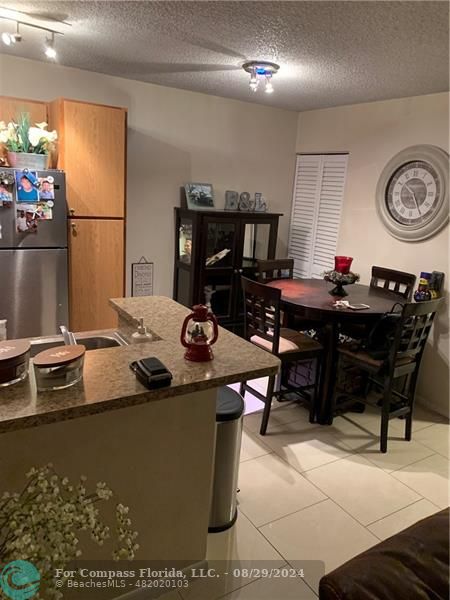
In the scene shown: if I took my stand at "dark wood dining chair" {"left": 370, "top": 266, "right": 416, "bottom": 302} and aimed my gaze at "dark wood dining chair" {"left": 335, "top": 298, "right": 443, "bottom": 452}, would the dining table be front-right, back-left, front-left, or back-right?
front-right

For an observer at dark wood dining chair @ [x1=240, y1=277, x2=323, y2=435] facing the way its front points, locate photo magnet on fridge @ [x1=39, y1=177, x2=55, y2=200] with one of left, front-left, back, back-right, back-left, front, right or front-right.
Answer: back-left

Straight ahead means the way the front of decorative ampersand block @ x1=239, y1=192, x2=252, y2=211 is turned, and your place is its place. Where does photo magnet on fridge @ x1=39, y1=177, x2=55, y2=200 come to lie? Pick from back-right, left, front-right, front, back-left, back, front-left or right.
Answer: front-right

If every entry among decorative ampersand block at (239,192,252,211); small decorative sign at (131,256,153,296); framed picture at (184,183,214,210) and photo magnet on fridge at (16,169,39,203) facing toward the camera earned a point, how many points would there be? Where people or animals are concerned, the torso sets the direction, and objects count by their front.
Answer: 4

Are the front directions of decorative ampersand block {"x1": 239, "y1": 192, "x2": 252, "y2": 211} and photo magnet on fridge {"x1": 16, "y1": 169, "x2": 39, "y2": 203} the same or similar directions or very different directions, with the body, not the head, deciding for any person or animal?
same or similar directions

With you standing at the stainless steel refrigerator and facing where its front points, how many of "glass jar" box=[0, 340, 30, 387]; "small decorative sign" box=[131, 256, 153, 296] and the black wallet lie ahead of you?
2

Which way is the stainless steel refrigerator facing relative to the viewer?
toward the camera

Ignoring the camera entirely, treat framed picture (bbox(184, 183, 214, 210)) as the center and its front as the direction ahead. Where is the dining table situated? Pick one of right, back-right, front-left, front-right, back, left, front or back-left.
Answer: front-left

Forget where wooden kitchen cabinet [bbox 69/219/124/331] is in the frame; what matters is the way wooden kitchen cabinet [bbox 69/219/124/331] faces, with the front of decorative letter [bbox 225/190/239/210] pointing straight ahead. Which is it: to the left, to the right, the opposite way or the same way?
the same way

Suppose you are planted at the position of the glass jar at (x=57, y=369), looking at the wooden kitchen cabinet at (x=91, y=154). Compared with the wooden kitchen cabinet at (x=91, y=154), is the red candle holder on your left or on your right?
right

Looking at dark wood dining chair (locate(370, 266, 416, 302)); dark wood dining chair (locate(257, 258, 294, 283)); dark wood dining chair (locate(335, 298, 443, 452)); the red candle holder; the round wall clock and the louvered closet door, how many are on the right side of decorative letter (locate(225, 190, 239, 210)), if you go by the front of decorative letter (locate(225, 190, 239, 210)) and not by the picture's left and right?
0

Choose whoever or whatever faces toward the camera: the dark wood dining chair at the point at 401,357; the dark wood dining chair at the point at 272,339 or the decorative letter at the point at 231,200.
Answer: the decorative letter

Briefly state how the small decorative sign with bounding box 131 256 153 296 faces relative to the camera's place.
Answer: facing the viewer

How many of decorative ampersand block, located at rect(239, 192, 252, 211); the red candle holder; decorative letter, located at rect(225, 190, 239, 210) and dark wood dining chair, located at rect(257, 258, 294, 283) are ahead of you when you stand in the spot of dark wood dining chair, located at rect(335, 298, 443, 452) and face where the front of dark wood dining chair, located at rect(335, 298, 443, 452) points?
4

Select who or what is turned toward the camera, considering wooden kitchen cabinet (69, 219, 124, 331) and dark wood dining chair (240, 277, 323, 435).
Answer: the wooden kitchen cabinet

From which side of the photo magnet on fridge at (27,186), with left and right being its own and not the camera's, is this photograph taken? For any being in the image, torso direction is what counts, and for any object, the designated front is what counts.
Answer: front

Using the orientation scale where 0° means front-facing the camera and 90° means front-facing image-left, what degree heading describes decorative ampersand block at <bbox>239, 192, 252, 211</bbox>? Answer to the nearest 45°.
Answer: approximately 0°

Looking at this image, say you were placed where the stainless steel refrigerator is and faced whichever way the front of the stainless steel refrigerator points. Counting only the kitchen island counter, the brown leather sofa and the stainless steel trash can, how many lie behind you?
0

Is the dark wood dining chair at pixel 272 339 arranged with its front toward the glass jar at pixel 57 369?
no

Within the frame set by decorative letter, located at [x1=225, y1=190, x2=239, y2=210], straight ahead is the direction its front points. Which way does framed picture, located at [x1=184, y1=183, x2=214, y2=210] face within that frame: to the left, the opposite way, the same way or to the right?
the same way

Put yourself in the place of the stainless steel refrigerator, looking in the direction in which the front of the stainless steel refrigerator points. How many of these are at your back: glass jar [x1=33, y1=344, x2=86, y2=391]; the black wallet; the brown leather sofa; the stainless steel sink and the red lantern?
0
